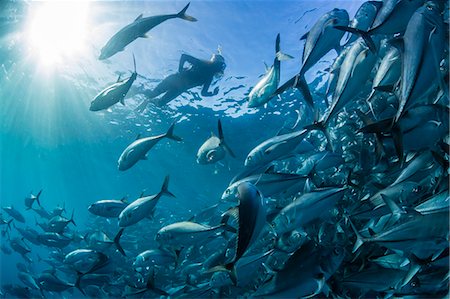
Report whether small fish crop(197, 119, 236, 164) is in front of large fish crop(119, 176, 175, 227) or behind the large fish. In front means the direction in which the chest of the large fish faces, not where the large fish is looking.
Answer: behind

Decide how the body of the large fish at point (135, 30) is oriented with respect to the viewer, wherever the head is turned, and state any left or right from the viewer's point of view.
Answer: facing to the left of the viewer

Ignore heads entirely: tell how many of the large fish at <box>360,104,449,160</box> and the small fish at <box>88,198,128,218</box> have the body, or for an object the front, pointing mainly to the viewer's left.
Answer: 1

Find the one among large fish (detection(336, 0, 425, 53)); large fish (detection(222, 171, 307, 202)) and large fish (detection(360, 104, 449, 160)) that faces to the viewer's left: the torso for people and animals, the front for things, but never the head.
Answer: large fish (detection(222, 171, 307, 202))

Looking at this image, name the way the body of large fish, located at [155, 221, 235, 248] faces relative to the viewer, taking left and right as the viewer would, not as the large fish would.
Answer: facing to the left of the viewer

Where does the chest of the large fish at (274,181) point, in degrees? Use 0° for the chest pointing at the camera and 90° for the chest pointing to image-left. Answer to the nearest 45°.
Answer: approximately 90°
